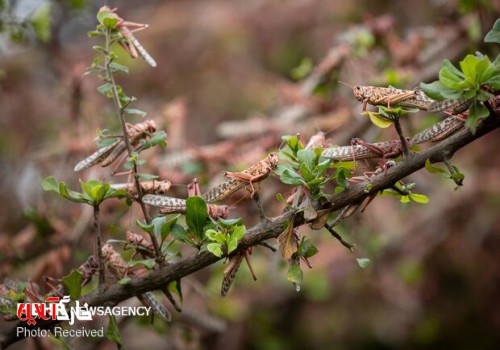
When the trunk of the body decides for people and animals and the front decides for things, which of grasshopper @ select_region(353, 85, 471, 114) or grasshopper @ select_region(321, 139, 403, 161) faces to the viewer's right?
grasshopper @ select_region(321, 139, 403, 161)

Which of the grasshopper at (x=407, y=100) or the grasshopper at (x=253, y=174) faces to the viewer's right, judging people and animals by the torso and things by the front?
the grasshopper at (x=253, y=174)

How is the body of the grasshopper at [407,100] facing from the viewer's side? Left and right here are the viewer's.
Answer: facing to the left of the viewer

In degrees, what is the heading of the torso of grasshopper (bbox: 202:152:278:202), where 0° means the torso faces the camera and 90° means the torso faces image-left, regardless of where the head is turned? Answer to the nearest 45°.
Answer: approximately 270°

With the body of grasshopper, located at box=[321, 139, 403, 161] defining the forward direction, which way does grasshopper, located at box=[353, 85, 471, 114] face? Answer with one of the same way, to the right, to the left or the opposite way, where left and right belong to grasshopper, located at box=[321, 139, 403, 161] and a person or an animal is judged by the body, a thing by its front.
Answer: the opposite way

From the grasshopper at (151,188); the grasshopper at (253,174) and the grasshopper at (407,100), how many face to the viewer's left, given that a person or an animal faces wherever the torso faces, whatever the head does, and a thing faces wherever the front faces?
1

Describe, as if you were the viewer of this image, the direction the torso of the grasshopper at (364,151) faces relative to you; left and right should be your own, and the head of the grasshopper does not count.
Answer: facing to the right of the viewer

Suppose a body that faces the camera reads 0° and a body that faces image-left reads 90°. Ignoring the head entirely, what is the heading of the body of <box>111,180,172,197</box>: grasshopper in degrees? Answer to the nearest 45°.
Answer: approximately 270°
